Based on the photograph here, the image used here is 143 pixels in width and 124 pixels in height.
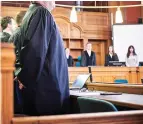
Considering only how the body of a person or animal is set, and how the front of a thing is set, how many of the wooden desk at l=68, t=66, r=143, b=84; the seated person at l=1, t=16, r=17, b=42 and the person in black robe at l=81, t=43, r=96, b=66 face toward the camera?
2

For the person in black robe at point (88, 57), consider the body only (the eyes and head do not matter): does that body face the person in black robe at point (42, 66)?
yes

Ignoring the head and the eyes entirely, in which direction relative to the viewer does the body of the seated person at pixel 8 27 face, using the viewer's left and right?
facing to the right of the viewer

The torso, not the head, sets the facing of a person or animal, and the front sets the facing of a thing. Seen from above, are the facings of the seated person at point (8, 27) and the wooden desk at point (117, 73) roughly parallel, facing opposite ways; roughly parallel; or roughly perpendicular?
roughly perpendicular

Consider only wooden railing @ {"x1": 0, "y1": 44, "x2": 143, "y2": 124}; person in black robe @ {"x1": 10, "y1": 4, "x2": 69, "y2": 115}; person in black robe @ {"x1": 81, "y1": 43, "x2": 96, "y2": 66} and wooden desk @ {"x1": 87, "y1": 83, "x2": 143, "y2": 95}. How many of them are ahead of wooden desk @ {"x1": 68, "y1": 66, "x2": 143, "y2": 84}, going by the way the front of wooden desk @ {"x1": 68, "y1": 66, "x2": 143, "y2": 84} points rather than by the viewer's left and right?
3

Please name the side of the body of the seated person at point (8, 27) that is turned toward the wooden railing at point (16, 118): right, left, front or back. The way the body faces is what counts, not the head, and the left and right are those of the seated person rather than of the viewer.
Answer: right
